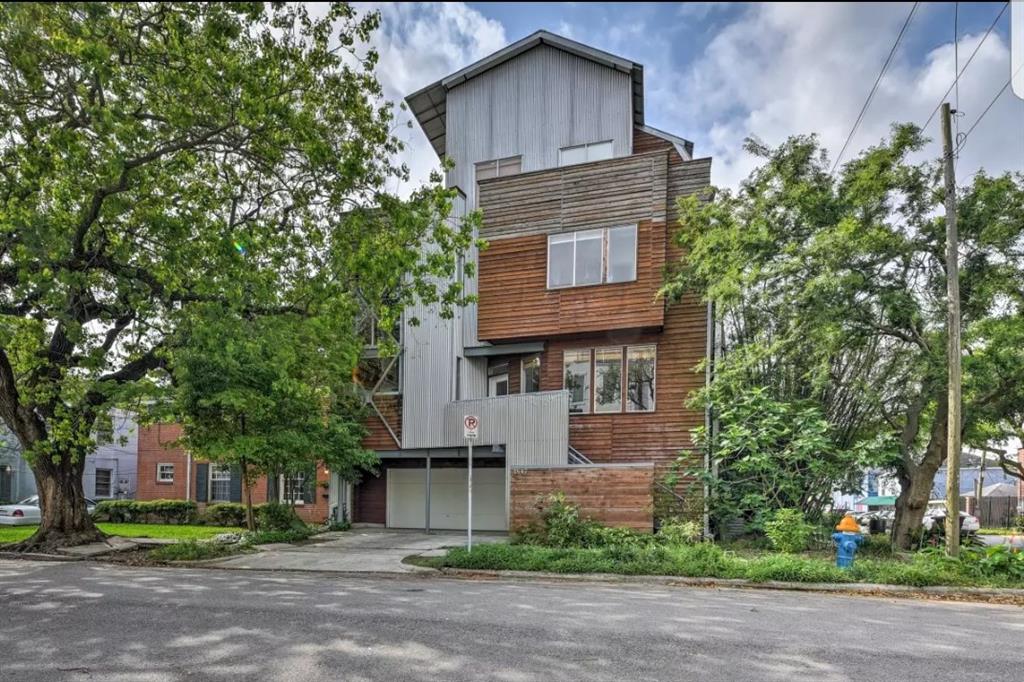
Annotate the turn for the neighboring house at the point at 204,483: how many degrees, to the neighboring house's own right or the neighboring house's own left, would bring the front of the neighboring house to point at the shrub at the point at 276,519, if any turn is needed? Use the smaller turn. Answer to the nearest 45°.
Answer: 0° — it already faces it

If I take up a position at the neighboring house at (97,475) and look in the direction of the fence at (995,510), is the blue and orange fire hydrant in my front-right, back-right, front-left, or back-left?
front-right

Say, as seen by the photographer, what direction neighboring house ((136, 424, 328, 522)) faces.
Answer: facing the viewer

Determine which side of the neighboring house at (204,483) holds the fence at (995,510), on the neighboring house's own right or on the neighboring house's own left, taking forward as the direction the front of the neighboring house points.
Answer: on the neighboring house's own left

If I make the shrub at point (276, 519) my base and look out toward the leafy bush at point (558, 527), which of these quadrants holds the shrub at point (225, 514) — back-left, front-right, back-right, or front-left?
back-left

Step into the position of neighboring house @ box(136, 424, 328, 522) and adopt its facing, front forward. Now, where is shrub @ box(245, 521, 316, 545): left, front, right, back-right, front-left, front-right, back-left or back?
front

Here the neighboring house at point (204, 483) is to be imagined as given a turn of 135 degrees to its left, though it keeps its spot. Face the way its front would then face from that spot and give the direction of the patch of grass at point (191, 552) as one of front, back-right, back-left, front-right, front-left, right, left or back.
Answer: back-right

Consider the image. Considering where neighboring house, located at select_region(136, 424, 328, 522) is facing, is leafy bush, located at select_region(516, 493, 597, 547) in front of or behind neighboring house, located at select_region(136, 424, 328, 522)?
in front

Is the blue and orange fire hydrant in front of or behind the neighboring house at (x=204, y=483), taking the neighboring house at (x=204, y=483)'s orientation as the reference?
in front
